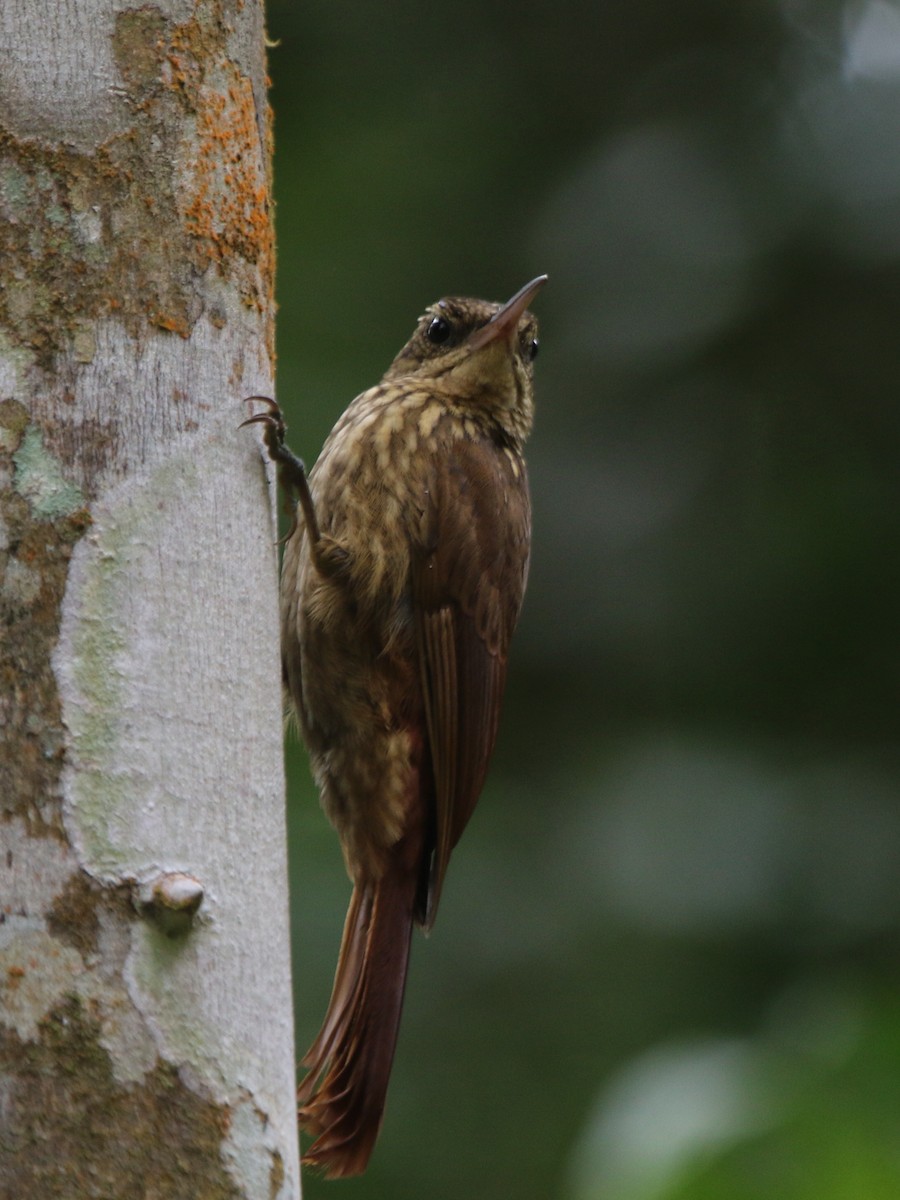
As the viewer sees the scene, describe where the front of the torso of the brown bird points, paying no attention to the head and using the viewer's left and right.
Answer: facing the viewer and to the left of the viewer
